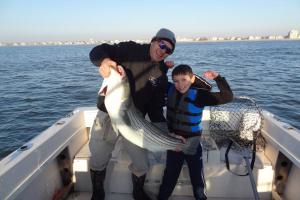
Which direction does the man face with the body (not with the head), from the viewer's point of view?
toward the camera

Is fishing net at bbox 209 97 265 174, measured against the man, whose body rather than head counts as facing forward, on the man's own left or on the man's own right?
on the man's own left

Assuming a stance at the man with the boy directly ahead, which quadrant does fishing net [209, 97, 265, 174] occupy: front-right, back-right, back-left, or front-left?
front-left

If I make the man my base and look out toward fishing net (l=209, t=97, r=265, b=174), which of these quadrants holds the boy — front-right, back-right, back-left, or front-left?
front-right

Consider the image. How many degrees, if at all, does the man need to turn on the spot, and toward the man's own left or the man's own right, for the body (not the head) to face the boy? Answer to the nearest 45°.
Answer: approximately 90° to the man's own left

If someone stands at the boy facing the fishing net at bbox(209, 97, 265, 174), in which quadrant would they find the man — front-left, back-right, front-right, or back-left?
back-left

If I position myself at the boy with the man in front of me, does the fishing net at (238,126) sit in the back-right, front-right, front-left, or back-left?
back-right
